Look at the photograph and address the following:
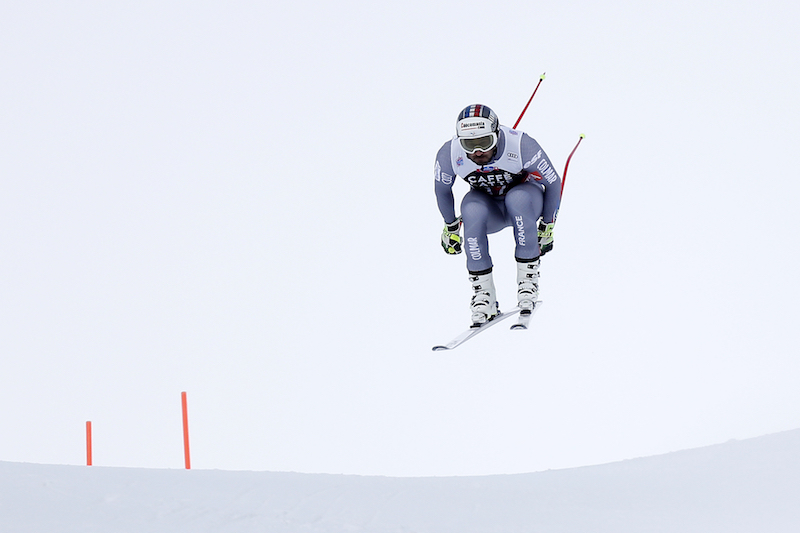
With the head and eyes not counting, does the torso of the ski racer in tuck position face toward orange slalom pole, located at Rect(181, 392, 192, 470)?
no

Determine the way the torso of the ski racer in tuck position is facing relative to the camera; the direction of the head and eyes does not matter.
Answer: toward the camera

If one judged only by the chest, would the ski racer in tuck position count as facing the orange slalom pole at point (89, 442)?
no
